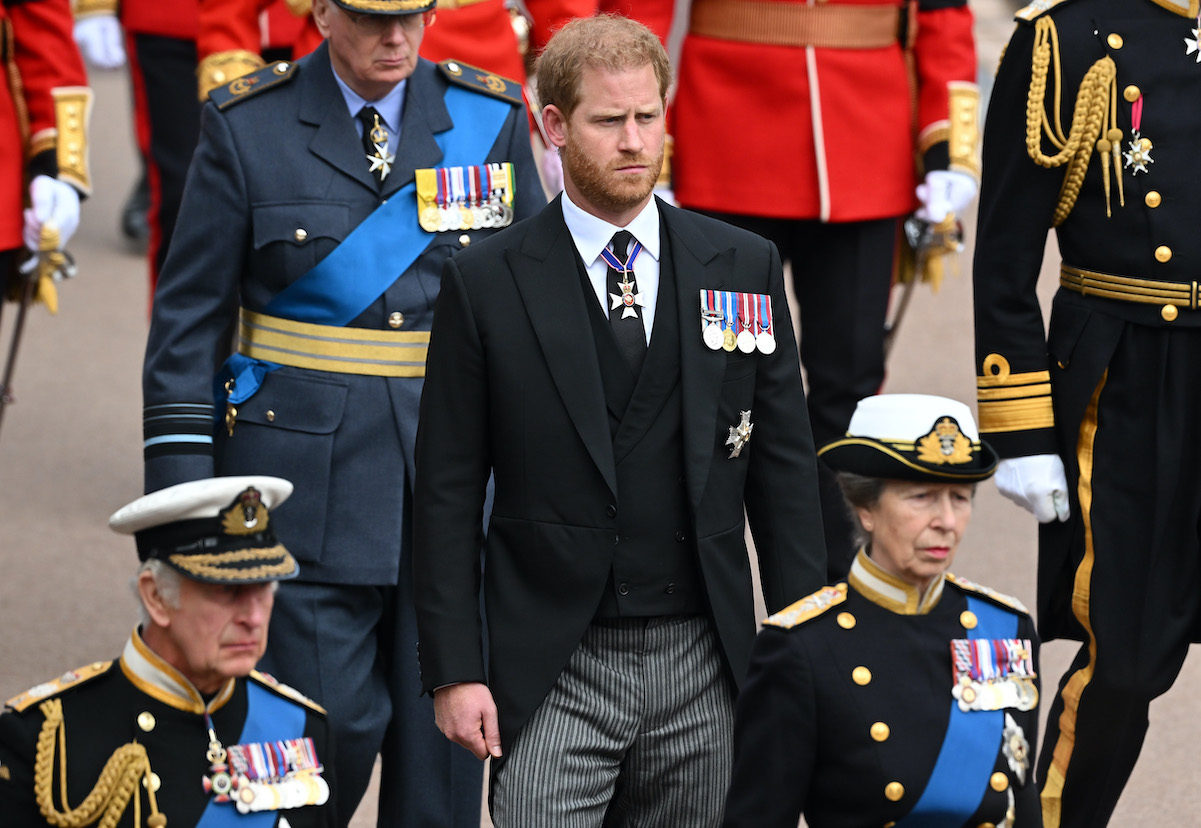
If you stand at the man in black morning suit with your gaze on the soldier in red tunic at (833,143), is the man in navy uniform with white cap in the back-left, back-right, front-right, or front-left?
back-left

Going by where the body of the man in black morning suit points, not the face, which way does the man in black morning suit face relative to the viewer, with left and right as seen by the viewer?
facing the viewer and to the right of the viewer

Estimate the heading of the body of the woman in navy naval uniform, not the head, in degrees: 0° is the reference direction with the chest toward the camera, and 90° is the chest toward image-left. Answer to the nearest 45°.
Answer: approximately 315°

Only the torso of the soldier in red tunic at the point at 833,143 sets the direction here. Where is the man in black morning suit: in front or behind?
in front

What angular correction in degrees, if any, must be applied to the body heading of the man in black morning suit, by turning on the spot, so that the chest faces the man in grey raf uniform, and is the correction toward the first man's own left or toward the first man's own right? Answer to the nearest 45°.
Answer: approximately 180°

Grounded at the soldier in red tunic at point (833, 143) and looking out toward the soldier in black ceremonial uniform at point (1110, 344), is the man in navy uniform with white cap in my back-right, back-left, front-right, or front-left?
front-right

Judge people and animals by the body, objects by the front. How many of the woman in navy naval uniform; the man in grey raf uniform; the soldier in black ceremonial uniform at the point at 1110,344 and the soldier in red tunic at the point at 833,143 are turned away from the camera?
0

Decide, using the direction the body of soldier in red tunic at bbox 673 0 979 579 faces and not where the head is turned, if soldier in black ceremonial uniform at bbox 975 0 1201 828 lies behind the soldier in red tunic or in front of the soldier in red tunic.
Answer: in front

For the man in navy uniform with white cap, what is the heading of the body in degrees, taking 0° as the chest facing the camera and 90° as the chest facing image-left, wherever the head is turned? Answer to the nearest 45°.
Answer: approximately 315°

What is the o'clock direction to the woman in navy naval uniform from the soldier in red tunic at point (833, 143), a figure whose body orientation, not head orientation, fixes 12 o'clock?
The woman in navy naval uniform is roughly at 12 o'clock from the soldier in red tunic.

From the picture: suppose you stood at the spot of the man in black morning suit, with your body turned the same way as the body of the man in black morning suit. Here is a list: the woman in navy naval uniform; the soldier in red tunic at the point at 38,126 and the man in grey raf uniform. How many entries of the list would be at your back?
2

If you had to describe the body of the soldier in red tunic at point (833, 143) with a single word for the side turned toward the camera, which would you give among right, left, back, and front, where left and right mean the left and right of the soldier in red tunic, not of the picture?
front

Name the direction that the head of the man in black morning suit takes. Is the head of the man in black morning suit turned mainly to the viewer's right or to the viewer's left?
to the viewer's right

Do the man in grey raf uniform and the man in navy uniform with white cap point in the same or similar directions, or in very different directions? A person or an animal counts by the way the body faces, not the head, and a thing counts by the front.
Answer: same or similar directions

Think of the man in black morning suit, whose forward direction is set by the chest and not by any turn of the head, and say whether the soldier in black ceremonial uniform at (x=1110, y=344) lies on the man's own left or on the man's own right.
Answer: on the man's own left

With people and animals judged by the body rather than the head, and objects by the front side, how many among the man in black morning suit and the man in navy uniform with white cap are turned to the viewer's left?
0
